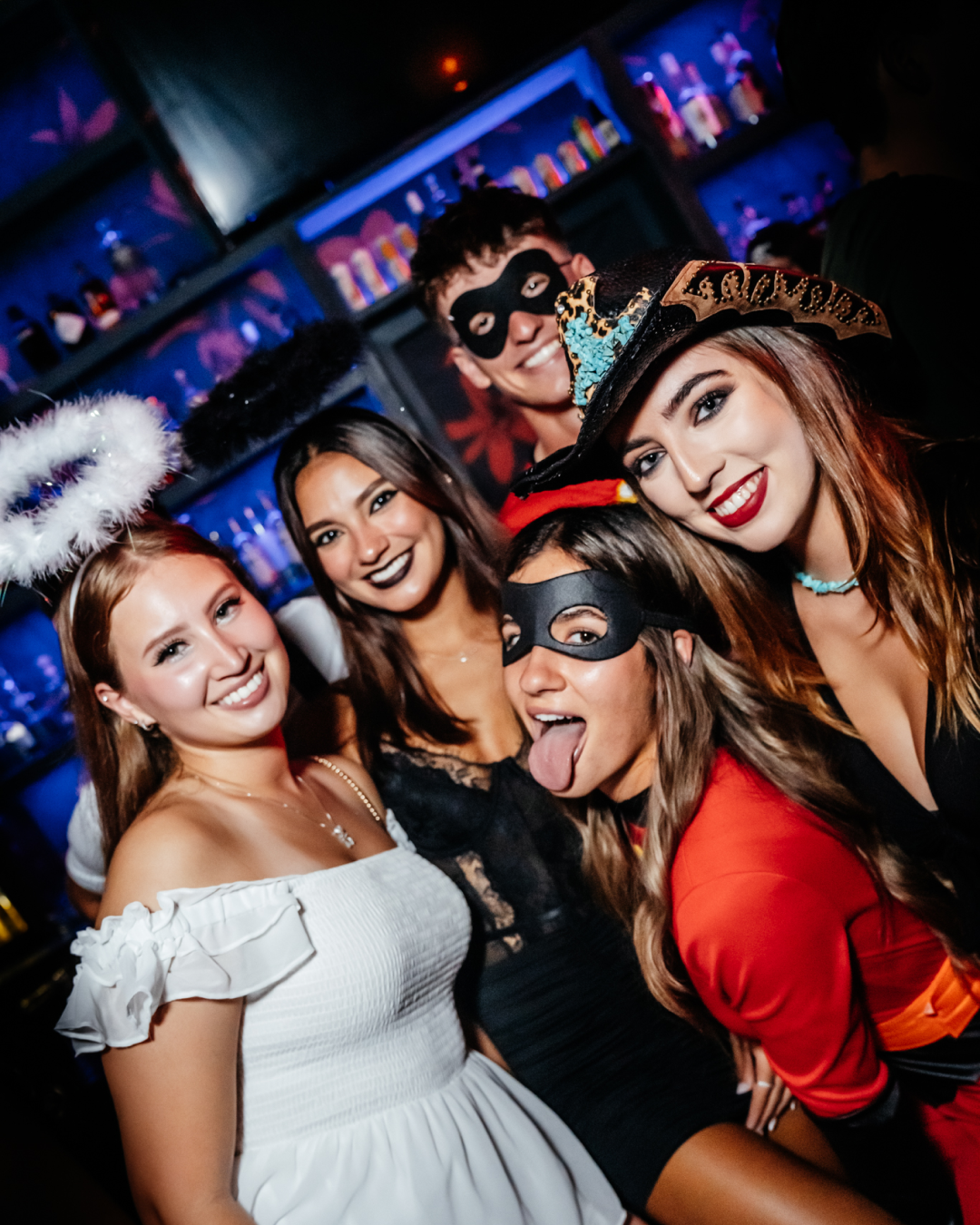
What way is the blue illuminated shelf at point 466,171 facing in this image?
toward the camera

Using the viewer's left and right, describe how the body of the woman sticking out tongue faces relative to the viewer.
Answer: facing to the left of the viewer

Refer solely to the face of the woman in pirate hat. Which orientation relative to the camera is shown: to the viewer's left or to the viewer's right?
to the viewer's left

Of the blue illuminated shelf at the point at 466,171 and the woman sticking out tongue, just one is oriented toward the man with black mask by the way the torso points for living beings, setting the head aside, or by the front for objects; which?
the blue illuminated shelf

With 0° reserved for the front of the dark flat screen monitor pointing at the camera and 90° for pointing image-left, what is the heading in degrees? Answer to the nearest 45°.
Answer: approximately 0°

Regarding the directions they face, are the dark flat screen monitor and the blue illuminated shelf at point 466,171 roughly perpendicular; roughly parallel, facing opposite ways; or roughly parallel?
roughly parallel

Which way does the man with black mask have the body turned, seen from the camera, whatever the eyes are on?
toward the camera

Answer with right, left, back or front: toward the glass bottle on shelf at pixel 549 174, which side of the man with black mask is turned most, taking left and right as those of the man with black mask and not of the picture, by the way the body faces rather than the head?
back

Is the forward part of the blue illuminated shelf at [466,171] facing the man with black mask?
yes
